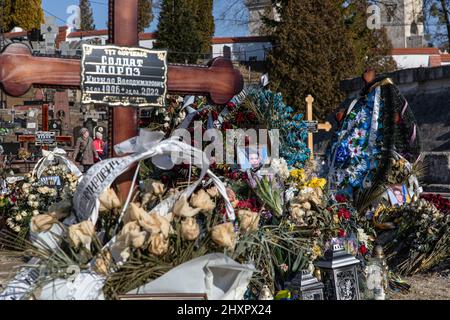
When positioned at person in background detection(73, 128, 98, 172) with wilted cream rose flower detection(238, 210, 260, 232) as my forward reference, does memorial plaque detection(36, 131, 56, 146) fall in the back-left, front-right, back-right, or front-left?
back-right

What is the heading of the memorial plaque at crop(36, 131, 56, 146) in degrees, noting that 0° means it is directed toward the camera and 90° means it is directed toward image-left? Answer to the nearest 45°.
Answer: approximately 0°

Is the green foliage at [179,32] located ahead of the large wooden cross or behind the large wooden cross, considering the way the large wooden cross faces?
behind

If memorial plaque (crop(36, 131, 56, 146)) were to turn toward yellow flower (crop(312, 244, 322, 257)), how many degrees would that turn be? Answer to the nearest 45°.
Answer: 0° — it already faces it

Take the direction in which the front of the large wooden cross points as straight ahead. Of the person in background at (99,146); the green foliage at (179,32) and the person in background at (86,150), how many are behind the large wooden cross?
3

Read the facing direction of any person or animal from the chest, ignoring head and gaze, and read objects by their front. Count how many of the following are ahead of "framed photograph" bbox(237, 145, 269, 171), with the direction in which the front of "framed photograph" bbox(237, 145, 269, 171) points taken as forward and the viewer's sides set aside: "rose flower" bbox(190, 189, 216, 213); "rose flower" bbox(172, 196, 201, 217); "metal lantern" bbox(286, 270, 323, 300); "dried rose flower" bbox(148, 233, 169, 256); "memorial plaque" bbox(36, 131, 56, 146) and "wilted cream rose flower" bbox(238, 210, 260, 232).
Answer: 5

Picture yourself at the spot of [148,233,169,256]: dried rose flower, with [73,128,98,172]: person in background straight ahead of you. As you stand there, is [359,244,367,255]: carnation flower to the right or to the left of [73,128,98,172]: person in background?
right

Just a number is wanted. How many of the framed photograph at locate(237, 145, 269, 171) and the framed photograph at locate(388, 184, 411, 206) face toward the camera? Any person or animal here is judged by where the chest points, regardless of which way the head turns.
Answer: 2

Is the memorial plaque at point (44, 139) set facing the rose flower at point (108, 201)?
yes

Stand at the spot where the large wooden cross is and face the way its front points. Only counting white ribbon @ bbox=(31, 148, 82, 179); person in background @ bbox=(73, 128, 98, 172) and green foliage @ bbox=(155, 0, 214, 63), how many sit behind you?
3

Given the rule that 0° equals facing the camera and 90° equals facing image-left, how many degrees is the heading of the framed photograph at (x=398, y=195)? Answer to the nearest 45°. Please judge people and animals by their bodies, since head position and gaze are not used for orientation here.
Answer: approximately 0°
